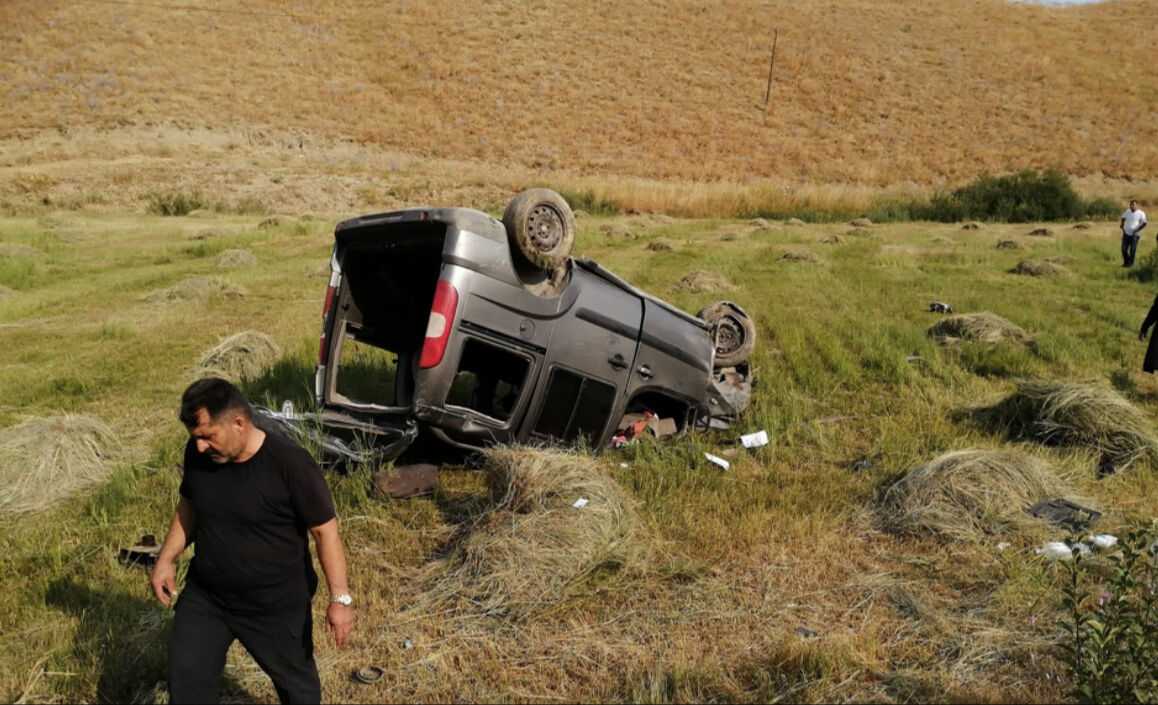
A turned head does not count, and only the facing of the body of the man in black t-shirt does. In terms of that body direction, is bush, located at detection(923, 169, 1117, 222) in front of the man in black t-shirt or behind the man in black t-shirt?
behind

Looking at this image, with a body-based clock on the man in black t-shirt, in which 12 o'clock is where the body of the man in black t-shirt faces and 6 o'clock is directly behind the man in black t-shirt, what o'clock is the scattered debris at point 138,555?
The scattered debris is roughly at 4 o'clock from the man in black t-shirt.

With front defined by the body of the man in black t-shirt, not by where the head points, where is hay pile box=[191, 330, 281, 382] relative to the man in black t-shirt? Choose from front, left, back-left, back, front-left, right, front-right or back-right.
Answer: back-right

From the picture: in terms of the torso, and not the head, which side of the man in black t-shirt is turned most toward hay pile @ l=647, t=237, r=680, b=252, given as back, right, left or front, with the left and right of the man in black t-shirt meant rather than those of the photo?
back

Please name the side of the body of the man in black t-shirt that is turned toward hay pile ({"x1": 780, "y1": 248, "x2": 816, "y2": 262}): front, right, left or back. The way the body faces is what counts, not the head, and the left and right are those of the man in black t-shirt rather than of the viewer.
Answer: back

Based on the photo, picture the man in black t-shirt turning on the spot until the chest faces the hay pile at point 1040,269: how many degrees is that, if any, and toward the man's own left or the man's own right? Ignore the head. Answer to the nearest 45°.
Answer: approximately 180°

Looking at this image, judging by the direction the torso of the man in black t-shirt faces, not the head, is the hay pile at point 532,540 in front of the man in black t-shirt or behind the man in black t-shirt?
behind

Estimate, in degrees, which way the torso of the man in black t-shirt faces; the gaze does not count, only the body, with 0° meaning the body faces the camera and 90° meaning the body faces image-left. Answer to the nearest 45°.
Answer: approximately 45°
